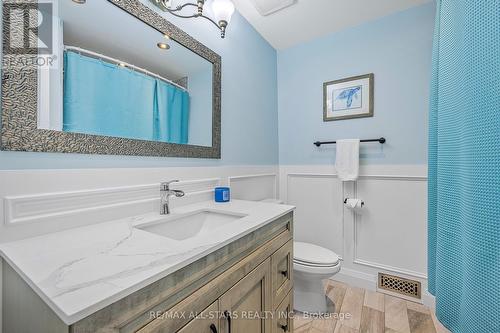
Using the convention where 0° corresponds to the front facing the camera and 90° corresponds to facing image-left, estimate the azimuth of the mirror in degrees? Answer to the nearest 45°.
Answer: approximately 315°

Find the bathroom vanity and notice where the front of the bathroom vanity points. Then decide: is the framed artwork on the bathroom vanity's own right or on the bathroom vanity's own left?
on the bathroom vanity's own left

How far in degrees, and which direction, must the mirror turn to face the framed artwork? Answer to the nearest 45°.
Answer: approximately 45° to its left

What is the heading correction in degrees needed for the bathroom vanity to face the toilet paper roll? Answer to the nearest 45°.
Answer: approximately 45° to its left
